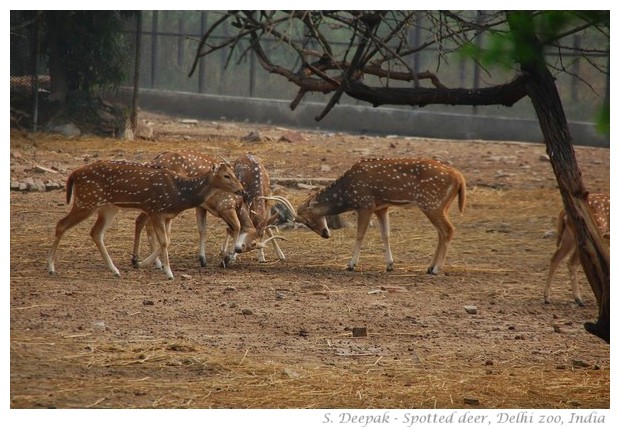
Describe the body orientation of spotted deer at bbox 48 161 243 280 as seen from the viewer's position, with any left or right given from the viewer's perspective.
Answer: facing to the right of the viewer

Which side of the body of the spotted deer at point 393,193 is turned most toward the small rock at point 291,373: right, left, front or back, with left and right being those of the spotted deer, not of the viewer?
left

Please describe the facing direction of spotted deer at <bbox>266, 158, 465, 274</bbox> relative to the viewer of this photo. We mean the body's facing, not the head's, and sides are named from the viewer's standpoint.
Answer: facing to the left of the viewer

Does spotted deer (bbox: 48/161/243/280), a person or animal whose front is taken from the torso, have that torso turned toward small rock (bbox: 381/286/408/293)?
yes

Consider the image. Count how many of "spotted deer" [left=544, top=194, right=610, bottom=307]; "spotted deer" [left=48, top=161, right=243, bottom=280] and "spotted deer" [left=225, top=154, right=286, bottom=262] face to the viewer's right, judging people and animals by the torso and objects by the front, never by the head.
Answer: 2

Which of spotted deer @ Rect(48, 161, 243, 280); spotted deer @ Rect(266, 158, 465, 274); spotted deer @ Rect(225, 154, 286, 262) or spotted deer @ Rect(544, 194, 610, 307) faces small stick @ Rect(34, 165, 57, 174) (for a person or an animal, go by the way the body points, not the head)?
spotted deer @ Rect(266, 158, 465, 274)
